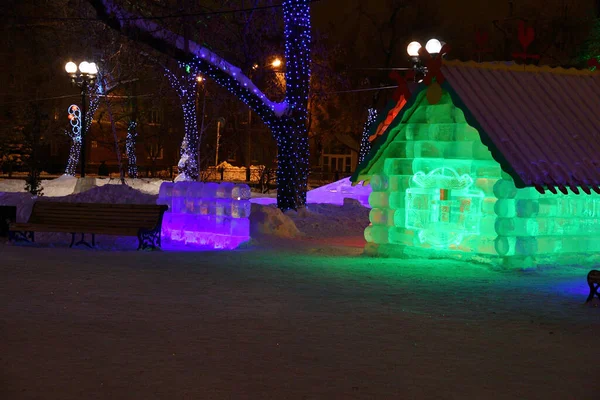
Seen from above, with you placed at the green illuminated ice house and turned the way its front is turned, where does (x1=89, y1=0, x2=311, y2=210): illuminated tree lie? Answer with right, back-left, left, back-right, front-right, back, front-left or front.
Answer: right

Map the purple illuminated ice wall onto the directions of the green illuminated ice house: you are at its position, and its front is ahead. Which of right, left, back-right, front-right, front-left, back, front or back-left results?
front-right

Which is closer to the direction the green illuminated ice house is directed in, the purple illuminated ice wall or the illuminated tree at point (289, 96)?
the purple illuminated ice wall

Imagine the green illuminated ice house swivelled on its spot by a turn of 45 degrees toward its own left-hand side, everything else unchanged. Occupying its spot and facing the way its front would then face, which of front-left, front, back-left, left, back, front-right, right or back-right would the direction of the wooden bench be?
right

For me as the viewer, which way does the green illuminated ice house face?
facing the viewer and to the left of the viewer

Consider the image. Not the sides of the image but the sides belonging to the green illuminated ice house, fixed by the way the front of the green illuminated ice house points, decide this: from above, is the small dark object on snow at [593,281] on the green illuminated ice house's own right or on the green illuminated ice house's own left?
on the green illuminated ice house's own left
